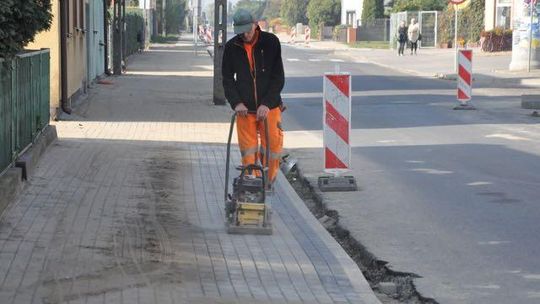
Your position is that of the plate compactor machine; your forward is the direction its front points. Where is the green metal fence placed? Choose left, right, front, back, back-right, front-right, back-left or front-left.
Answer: back-right

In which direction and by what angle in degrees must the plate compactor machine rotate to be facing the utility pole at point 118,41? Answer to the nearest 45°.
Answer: approximately 180°

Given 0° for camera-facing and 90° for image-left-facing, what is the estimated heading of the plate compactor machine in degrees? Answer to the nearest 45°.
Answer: approximately 0°

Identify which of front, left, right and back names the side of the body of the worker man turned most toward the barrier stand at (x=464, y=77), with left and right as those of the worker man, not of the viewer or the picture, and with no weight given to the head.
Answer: back

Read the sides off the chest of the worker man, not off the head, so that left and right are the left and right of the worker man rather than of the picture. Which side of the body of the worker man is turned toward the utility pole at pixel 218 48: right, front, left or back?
back

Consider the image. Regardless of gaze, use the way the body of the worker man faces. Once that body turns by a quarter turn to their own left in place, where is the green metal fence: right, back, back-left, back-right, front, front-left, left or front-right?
back-left

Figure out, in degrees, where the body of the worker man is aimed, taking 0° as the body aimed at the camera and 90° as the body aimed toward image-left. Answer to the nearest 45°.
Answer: approximately 0°

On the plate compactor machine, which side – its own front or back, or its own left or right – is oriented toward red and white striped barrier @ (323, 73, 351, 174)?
back

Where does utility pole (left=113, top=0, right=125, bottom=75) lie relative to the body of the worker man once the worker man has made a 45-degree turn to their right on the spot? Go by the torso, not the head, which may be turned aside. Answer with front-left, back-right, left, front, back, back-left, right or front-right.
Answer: back-right
